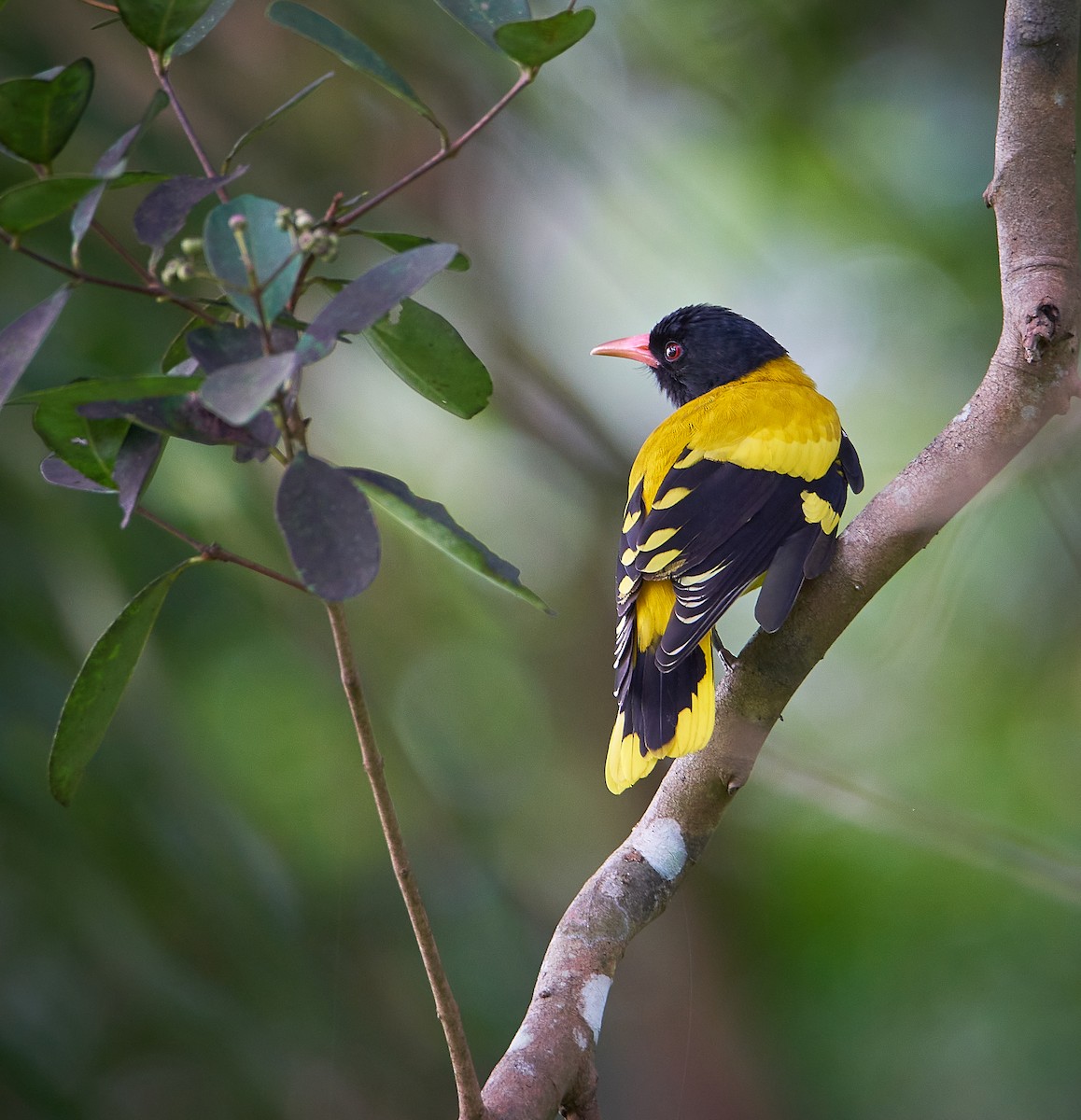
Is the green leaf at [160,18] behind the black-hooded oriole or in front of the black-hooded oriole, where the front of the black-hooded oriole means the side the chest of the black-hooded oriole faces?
behind

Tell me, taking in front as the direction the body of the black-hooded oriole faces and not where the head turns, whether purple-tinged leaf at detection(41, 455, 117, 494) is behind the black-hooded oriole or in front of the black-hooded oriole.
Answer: behind

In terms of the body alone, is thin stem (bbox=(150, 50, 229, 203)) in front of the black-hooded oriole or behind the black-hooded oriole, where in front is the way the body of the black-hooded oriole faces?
behind

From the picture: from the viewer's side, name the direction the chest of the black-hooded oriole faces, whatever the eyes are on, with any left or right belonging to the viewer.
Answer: facing away from the viewer and to the right of the viewer
